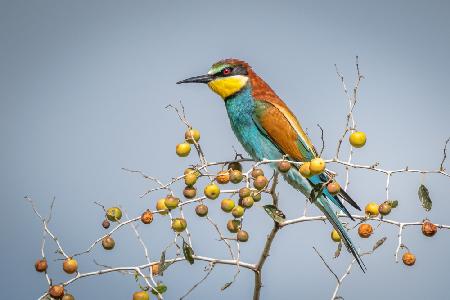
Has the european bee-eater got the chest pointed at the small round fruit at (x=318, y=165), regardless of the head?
no

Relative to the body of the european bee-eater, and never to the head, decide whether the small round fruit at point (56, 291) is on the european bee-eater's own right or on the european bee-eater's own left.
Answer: on the european bee-eater's own left

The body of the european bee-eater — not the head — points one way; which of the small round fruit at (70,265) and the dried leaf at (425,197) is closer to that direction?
the small round fruit

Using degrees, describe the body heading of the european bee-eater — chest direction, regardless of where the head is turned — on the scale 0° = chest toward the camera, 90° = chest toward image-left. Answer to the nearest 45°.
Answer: approximately 90°

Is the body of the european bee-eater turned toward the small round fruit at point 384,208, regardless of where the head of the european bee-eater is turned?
no

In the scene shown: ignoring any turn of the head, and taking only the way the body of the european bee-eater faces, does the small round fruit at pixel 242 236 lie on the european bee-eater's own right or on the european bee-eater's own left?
on the european bee-eater's own left
